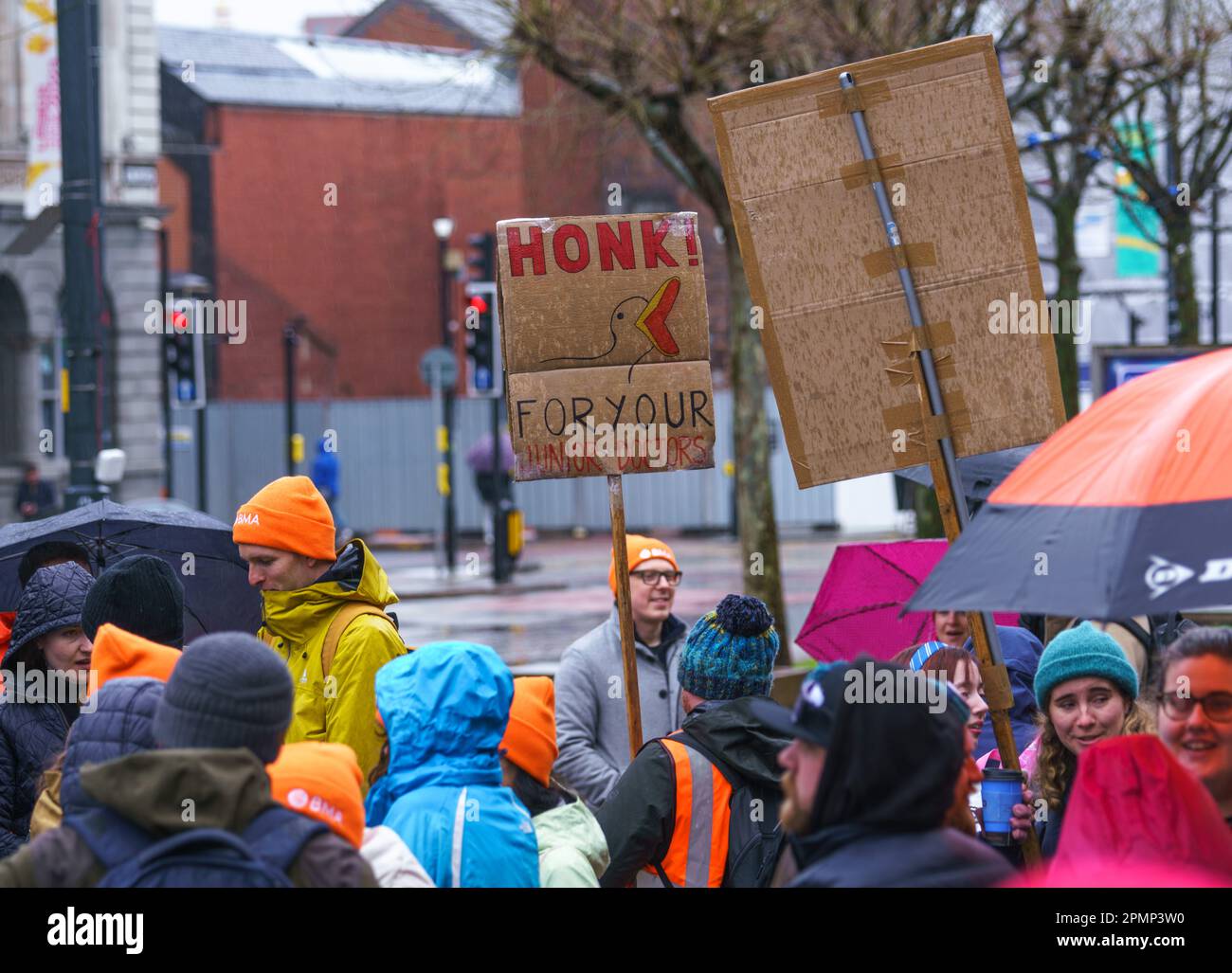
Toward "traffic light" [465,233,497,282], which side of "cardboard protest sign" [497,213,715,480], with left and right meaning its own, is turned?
back

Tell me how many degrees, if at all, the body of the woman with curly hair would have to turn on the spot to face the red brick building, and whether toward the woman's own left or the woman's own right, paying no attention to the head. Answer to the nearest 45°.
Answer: approximately 135° to the woman's own right

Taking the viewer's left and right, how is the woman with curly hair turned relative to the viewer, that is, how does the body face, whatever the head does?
facing the viewer

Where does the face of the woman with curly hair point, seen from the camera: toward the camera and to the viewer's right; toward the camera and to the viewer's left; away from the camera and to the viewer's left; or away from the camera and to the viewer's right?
toward the camera and to the viewer's left

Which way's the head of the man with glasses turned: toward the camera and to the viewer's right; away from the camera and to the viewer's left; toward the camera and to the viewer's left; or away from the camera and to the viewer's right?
toward the camera and to the viewer's right

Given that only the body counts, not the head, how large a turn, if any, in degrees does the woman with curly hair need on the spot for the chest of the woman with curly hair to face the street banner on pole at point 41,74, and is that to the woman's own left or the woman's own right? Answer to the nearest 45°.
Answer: approximately 135° to the woman's own right

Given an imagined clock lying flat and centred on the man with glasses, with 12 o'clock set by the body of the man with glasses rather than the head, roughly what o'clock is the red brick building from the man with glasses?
The red brick building is roughly at 7 o'clock from the man with glasses.

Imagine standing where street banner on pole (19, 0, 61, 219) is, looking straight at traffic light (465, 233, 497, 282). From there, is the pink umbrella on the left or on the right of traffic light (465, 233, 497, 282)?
right
